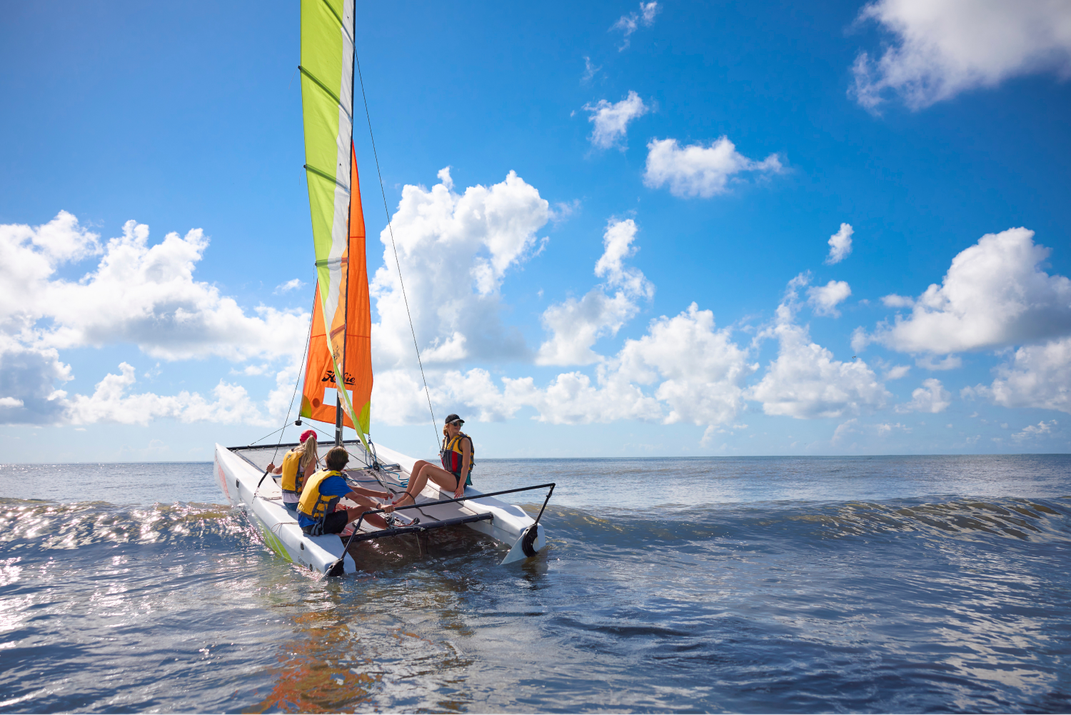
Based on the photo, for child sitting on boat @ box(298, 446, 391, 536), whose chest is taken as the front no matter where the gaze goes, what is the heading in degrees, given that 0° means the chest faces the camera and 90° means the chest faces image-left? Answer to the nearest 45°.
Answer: approximately 225°

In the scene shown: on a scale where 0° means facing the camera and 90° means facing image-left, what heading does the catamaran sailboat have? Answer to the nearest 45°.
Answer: approximately 135°

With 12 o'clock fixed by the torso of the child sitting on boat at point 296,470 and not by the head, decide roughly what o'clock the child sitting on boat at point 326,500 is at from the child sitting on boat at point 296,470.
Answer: the child sitting on boat at point 326,500 is roughly at 4 o'clock from the child sitting on boat at point 296,470.

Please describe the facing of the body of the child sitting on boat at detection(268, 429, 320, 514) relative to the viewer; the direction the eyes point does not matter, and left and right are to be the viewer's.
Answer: facing away from the viewer and to the right of the viewer

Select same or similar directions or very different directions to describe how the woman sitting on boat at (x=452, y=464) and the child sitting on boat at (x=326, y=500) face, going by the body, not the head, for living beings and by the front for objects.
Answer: very different directions
